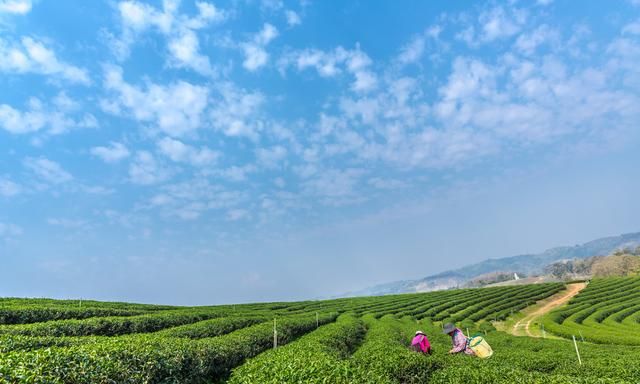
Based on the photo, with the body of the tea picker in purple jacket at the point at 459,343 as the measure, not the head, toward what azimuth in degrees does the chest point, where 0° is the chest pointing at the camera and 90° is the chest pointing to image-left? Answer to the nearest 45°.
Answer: approximately 90°
